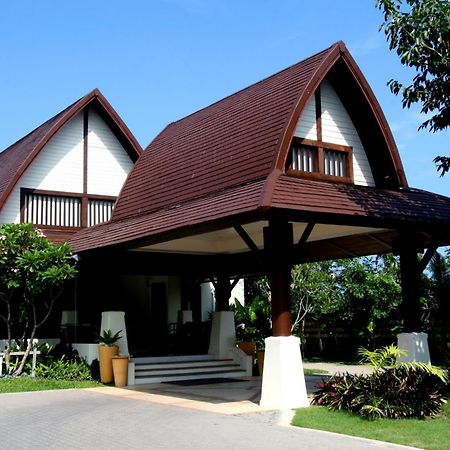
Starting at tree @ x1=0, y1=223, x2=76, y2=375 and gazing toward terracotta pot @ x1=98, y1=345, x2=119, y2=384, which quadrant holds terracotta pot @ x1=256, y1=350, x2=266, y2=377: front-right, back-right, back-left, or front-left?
front-left

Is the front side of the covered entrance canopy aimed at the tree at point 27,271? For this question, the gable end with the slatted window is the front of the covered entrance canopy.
no

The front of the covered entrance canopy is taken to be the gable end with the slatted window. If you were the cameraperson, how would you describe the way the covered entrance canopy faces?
facing the viewer and to the right of the viewer

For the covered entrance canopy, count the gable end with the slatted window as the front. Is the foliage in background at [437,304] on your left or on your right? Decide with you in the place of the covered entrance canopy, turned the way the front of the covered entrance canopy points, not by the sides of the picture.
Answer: on your left
